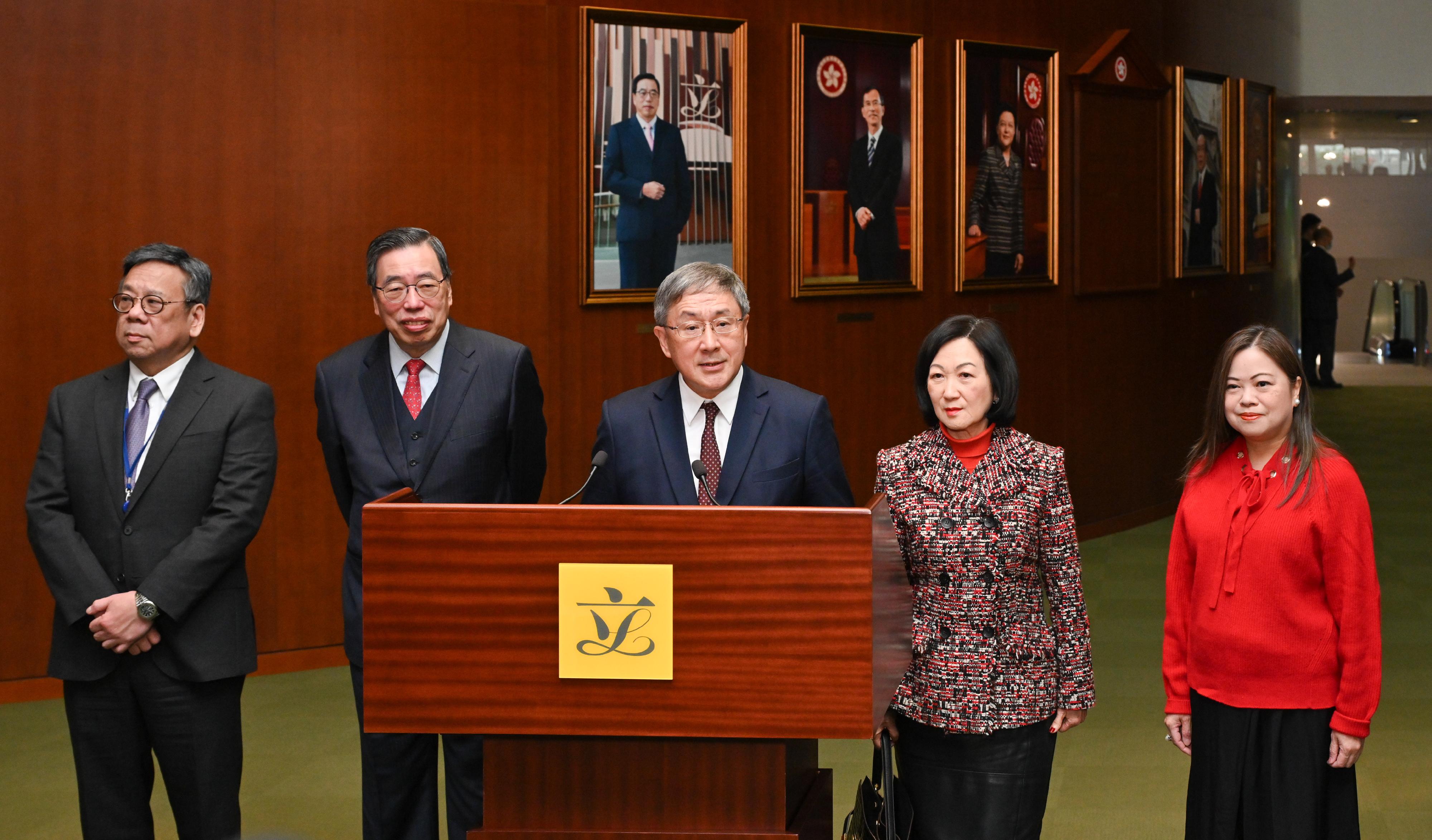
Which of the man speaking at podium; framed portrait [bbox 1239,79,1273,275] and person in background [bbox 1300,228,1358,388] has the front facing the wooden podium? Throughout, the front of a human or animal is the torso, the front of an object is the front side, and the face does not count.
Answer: the man speaking at podium

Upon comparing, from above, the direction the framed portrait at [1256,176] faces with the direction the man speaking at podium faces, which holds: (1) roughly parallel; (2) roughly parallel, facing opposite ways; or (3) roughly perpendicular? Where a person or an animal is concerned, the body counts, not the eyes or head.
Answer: roughly perpendicular

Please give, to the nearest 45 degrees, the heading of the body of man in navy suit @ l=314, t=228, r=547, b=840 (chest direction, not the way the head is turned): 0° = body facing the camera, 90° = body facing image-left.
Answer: approximately 0°

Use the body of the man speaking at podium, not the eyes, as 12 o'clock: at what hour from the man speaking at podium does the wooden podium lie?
The wooden podium is roughly at 12 o'clock from the man speaking at podium.

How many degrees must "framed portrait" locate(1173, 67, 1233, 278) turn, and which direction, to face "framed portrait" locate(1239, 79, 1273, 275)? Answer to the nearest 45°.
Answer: approximately 135° to its left

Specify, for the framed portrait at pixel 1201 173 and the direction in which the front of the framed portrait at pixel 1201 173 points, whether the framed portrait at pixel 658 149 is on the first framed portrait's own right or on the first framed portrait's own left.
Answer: on the first framed portrait's own right

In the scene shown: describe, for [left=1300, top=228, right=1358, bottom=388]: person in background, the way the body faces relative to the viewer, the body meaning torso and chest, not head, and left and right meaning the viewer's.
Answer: facing to the right of the viewer

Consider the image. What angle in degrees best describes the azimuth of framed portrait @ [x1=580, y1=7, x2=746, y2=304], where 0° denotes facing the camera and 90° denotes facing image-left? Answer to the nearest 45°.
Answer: approximately 315°

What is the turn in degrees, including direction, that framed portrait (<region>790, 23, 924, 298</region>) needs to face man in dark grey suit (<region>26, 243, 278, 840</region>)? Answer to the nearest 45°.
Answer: approximately 45° to its right

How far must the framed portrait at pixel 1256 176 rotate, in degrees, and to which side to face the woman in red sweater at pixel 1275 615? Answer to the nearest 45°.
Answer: approximately 90° to its right
